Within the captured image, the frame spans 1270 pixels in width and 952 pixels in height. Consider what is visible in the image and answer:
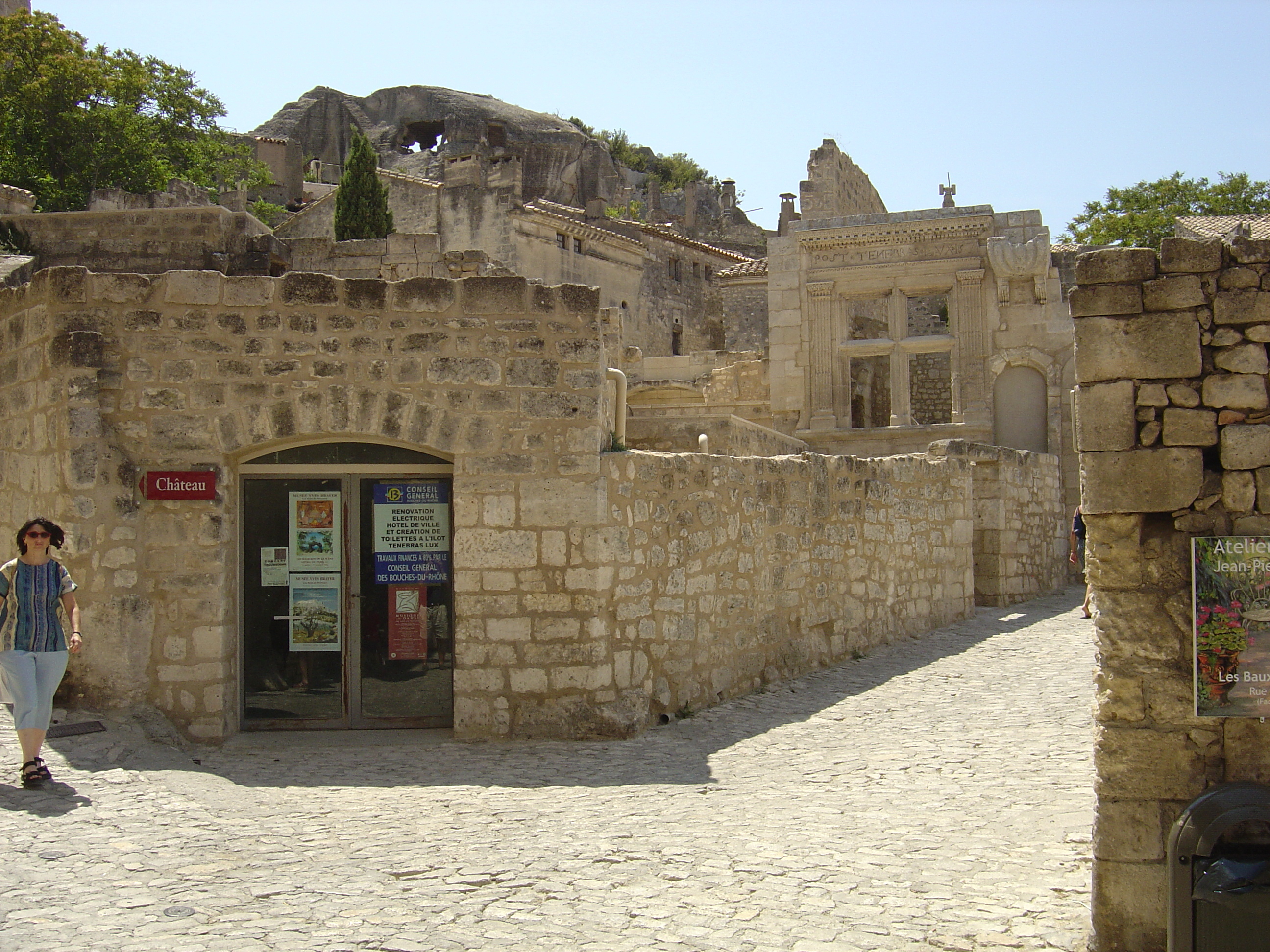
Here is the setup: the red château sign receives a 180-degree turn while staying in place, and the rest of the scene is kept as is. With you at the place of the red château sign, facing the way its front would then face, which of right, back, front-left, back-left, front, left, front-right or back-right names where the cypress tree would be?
front

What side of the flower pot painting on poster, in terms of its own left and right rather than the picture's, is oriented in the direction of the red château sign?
right

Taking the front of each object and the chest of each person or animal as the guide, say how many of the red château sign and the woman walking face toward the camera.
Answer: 2

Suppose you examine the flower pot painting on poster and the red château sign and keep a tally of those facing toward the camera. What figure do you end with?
2

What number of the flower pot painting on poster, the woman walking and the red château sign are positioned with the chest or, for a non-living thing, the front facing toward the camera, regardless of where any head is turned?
3

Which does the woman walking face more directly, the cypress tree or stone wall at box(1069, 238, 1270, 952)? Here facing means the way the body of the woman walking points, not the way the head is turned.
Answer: the stone wall

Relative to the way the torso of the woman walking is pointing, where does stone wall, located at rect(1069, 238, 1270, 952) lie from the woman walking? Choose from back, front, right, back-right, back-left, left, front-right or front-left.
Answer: front-left
